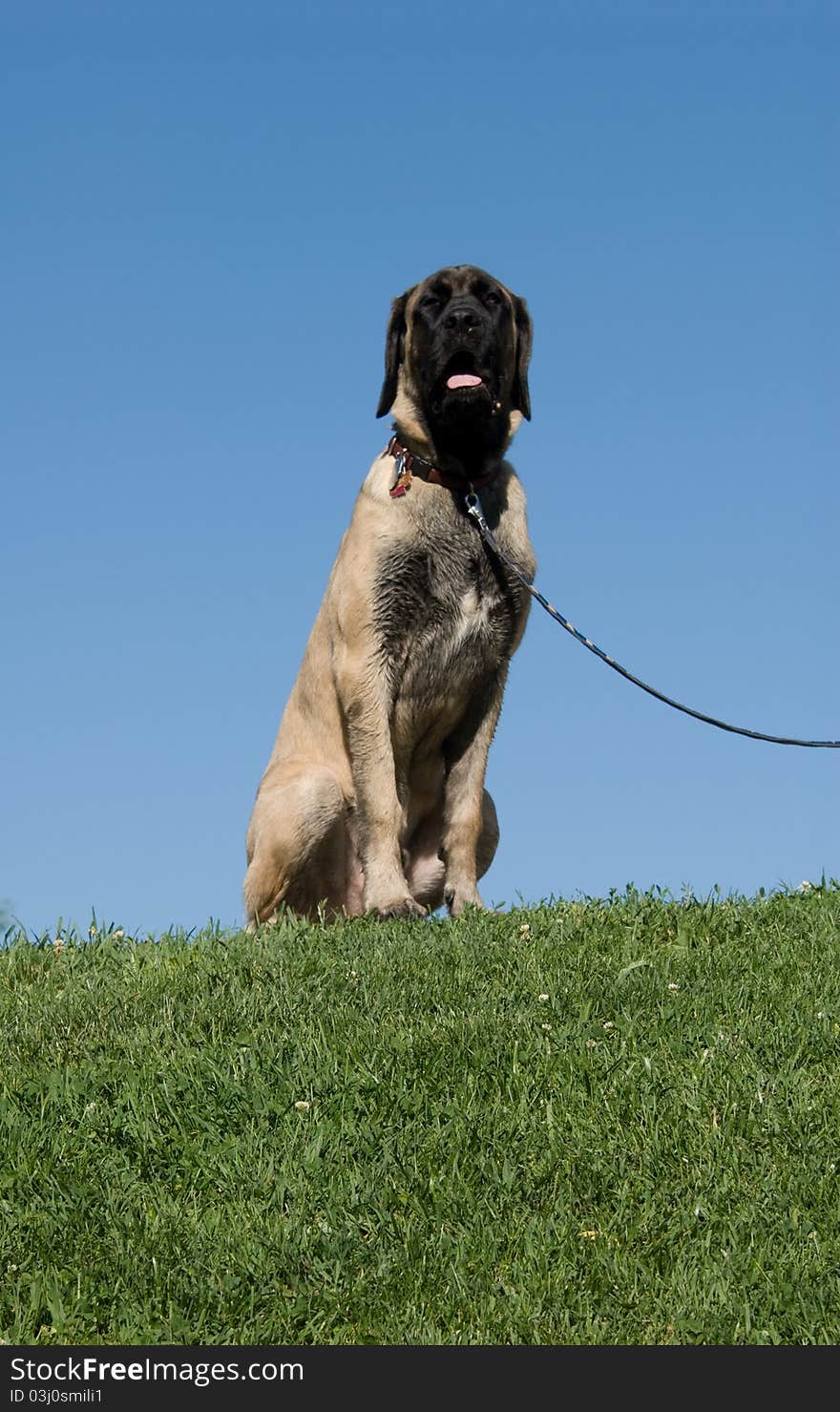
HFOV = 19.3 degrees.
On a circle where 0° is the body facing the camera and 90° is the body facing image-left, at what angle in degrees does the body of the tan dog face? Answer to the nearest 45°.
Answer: approximately 315°
